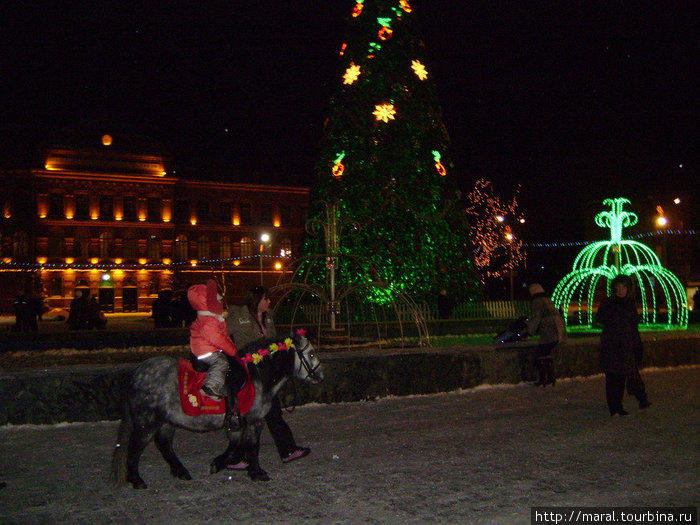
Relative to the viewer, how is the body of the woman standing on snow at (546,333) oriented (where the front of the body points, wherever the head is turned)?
to the viewer's left

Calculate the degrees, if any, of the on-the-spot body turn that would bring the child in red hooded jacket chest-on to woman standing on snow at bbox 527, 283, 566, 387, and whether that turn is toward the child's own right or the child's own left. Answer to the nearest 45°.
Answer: approximately 45° to the child's own left

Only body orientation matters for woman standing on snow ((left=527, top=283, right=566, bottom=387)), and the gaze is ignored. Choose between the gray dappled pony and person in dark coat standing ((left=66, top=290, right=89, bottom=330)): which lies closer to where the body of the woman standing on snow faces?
the person in dark coat standing

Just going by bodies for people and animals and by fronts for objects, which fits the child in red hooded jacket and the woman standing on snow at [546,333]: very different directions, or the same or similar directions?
very different directions

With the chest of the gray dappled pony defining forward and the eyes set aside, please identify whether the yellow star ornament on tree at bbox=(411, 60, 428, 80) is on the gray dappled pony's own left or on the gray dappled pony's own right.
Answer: on the gray dappled pony's own left

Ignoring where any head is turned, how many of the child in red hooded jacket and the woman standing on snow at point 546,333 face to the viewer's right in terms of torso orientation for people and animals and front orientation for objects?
1

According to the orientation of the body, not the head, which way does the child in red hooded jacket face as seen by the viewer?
to the viewer's right

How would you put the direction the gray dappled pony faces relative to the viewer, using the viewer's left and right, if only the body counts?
facing to the right of the viewer
